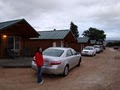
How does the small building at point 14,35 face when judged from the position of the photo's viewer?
facing the viewer and to the right of the viewer

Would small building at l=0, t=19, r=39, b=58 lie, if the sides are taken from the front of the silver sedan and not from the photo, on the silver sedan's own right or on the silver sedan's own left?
on the silver sedan's own left

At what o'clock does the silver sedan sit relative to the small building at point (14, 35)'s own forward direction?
The silver sedan is roughly at 1 o'clock from the small building.
